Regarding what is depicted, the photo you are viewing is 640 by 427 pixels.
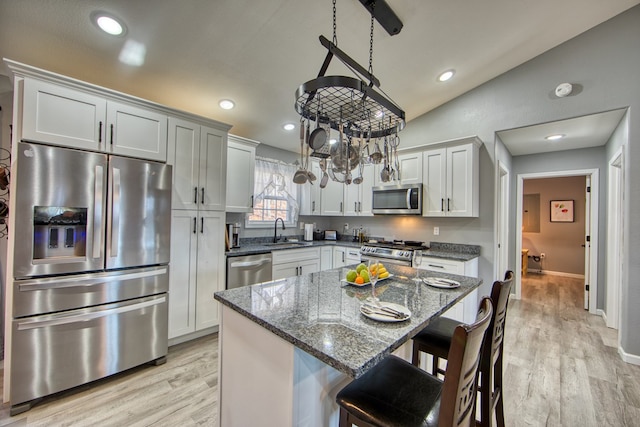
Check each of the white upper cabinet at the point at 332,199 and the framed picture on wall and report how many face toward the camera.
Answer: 2

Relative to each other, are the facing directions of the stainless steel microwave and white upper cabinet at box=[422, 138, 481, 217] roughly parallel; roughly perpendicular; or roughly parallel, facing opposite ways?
roughly parallel

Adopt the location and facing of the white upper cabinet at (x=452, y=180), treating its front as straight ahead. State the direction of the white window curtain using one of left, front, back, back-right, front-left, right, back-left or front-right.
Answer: front-right

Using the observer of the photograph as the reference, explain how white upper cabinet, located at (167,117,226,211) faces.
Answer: facing the viewer and to the right of the viewer

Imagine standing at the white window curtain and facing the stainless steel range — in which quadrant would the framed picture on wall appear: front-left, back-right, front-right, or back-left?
front-left

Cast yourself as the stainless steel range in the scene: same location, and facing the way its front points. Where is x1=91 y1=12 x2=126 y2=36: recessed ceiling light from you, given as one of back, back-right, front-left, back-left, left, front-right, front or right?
front

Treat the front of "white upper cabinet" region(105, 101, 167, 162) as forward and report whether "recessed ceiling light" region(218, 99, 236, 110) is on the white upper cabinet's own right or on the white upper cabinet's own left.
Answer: on the white upper cabinet's own left

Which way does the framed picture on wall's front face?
toward the camera

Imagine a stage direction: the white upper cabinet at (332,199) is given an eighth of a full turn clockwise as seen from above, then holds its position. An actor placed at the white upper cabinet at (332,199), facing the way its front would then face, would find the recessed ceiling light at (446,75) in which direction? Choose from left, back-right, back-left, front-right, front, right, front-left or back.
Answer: left

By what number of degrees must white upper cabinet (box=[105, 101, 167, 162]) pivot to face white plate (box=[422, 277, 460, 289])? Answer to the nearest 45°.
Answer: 0° — it already faces it

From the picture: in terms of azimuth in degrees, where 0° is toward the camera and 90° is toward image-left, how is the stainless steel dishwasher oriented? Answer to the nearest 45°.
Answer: approximately 315°

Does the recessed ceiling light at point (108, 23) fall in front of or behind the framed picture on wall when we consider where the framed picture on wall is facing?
in front
